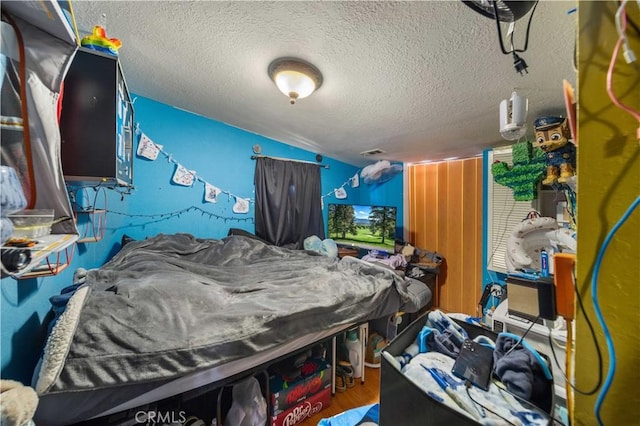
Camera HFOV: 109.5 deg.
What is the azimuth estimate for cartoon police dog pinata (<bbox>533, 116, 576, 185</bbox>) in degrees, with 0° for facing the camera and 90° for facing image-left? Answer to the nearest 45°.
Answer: approximately 45°

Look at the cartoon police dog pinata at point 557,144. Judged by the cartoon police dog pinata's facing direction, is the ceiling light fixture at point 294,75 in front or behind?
in front

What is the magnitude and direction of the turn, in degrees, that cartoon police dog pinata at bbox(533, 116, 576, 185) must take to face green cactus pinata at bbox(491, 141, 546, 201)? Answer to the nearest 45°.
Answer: approximately 135° to its right

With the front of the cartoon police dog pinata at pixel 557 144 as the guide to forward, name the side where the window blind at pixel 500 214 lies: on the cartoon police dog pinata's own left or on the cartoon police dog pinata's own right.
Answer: on the cartoon police dog pinata's own right

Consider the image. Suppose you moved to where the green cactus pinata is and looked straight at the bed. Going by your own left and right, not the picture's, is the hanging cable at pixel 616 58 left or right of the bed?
left

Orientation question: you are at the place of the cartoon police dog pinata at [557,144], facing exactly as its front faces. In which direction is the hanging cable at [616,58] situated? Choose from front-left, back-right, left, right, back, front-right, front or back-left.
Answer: front-left

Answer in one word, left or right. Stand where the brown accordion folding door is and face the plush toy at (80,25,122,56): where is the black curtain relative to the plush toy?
right

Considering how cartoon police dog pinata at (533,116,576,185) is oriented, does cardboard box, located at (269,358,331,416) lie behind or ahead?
ahead
